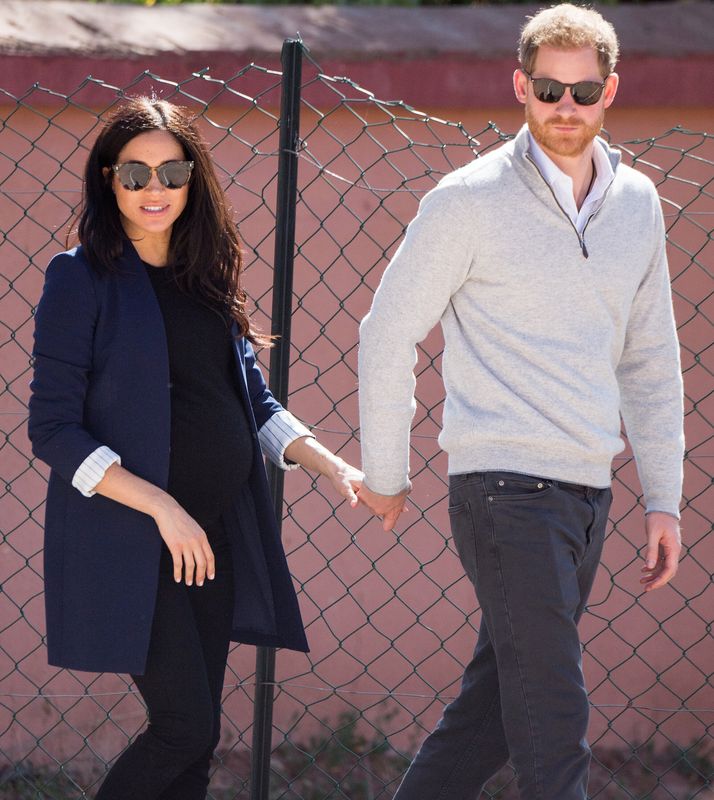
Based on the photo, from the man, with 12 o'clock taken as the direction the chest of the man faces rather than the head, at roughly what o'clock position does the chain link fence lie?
The chain link fence is roughly at 7 o'clock from the man.

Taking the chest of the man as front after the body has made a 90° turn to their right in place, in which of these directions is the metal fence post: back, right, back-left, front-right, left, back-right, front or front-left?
right

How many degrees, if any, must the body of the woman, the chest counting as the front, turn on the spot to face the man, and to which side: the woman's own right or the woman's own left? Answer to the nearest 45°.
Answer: approximately 45° to the woman's own left

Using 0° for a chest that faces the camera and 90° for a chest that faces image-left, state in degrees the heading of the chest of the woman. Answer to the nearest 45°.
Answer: approximately 315°

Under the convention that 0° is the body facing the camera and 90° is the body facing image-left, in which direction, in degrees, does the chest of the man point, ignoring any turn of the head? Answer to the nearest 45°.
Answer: approximately 315°

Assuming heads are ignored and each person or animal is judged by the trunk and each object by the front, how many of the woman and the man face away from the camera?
0
